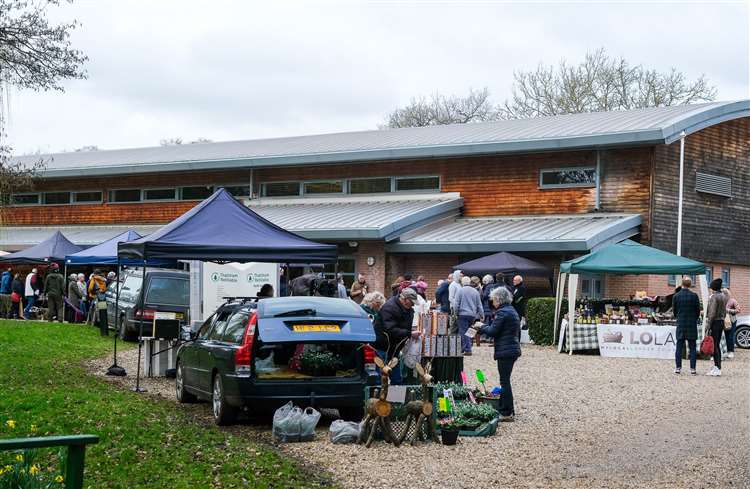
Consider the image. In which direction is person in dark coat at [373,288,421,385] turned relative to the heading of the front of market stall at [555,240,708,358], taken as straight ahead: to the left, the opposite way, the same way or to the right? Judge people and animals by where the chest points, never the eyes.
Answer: to the left

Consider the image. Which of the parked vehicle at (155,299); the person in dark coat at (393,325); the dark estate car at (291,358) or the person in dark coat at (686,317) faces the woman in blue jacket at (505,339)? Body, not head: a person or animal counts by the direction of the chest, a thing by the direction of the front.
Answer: the person in dark coat at (393,325)

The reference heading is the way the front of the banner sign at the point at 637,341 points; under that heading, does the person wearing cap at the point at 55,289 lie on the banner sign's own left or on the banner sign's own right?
on the banner sign's own right

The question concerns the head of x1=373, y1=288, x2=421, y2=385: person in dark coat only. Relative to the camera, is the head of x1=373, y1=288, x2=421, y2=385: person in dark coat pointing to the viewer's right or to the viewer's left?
to the viewer's right
